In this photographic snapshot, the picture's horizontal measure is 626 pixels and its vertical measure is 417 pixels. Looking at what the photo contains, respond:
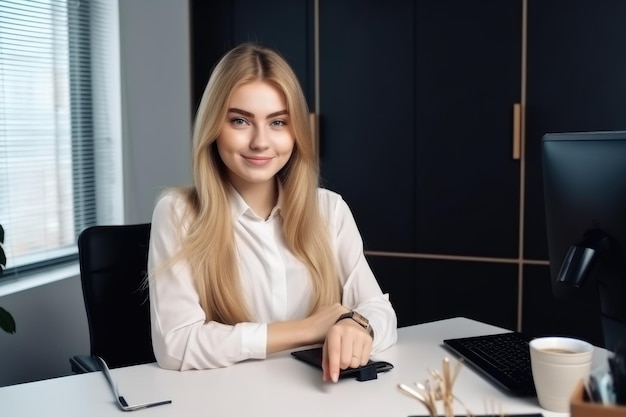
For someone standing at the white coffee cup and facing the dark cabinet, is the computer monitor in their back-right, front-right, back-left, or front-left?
front-right

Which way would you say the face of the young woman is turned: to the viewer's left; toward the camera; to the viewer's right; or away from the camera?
toward the camera

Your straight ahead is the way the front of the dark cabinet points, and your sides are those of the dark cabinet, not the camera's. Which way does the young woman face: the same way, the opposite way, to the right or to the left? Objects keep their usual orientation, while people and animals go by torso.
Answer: the same way

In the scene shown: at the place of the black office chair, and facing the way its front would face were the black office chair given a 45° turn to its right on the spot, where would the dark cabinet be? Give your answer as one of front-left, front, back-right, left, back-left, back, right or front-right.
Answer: back-left

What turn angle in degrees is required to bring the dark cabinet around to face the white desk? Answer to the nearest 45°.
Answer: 0° — it already faces it

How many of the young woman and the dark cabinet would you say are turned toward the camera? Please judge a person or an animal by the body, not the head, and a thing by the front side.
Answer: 2

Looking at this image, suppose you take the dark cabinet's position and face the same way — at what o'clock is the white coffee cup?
The white coffee cup is roughly at 12 o'clock from the dark cabinet.

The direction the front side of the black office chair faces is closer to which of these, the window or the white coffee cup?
the white coffee cup

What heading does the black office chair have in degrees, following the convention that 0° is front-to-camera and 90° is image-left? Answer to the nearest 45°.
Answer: approximately 315°

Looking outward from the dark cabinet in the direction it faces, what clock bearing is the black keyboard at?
The black keyboard is roughly at 12 o'clock from the dark cabinet.

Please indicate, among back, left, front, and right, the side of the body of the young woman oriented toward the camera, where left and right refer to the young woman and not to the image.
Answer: front

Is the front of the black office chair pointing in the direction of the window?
no

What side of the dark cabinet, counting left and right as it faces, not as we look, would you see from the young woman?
front

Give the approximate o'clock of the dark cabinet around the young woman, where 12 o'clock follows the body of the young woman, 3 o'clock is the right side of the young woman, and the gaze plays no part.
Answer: The dark cabinet is roughly at 7 o'clock from the young woman.

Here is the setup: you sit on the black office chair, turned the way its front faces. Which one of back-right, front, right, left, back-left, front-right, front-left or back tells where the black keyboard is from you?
front
